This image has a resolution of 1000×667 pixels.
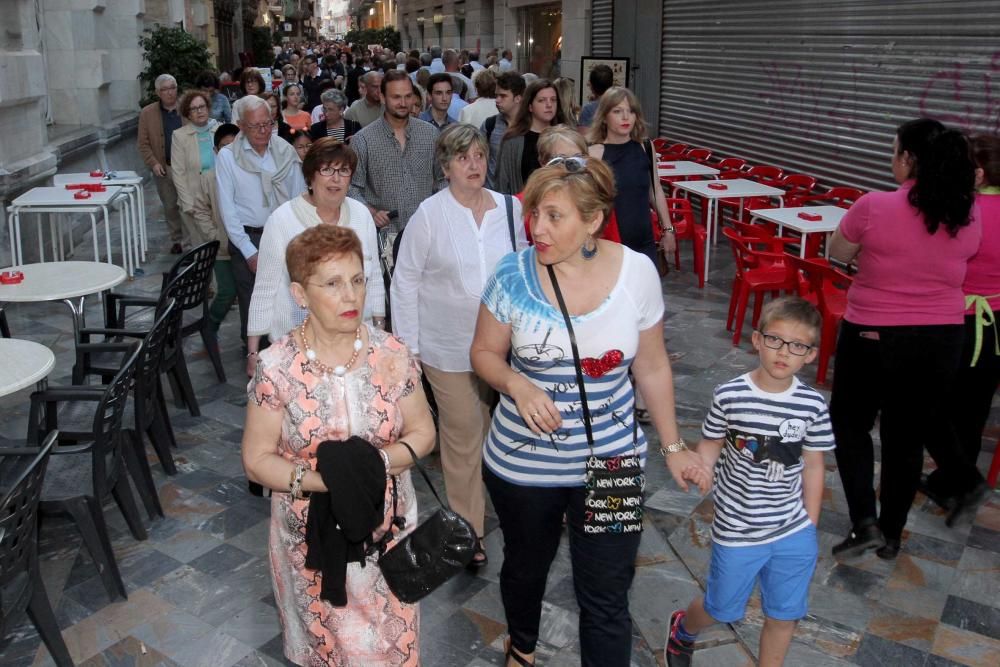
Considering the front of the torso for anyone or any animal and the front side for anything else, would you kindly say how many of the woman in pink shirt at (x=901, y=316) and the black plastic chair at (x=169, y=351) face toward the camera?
0

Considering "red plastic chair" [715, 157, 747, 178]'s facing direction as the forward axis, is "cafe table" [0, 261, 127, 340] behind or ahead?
ahead

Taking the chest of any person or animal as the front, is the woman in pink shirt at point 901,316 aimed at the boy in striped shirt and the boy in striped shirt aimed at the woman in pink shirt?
no

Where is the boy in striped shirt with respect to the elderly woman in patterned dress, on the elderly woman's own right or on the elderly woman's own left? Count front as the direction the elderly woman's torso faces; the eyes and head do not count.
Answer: on the elderly woman's own left

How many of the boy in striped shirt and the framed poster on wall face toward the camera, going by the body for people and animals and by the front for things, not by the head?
2

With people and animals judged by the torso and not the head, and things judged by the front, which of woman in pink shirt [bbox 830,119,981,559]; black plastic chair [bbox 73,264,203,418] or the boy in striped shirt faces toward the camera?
the boy in striped shirt

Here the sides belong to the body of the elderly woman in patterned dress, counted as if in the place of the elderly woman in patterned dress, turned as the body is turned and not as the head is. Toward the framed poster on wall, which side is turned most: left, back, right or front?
back

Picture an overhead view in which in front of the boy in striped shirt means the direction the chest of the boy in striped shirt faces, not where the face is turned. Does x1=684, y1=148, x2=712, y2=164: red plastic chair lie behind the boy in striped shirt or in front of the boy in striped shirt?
behind

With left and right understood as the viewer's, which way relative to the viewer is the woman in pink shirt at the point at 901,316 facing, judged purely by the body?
facing away from the viewer and to the left of the viewer

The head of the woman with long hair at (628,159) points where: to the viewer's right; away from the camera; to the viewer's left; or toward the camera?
toward the camera

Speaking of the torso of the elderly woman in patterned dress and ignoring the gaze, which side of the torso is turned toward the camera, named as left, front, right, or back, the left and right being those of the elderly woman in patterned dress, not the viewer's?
front

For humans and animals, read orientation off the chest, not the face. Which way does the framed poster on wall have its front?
toward the camera

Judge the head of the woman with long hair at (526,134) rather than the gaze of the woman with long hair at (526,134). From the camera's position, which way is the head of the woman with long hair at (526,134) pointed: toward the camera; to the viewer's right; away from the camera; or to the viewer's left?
toward the camera

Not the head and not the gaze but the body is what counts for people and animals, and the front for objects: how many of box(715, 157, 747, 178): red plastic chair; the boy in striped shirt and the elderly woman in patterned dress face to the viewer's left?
0

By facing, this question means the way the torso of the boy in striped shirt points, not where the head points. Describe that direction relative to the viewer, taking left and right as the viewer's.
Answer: facing the viewer
